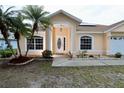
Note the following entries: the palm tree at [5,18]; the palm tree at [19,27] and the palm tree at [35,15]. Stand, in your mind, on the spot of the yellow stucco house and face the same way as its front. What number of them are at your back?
0

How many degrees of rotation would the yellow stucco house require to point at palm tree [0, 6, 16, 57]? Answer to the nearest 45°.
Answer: approximately 45° to its right

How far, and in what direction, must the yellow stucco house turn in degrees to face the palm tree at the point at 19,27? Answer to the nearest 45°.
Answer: approximately 45° to its right

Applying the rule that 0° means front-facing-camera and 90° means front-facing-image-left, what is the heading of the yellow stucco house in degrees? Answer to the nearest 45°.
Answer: approximately 0°
